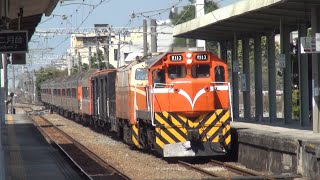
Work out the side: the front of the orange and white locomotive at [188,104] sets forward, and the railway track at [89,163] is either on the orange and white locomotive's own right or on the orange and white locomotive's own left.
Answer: on the orange and white locomotive's own right

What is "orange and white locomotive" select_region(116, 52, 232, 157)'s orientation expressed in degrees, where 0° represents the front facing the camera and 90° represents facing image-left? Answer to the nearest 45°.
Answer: approximately 0°

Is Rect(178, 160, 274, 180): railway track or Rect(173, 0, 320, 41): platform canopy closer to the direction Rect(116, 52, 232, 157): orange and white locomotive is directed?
the railway track
